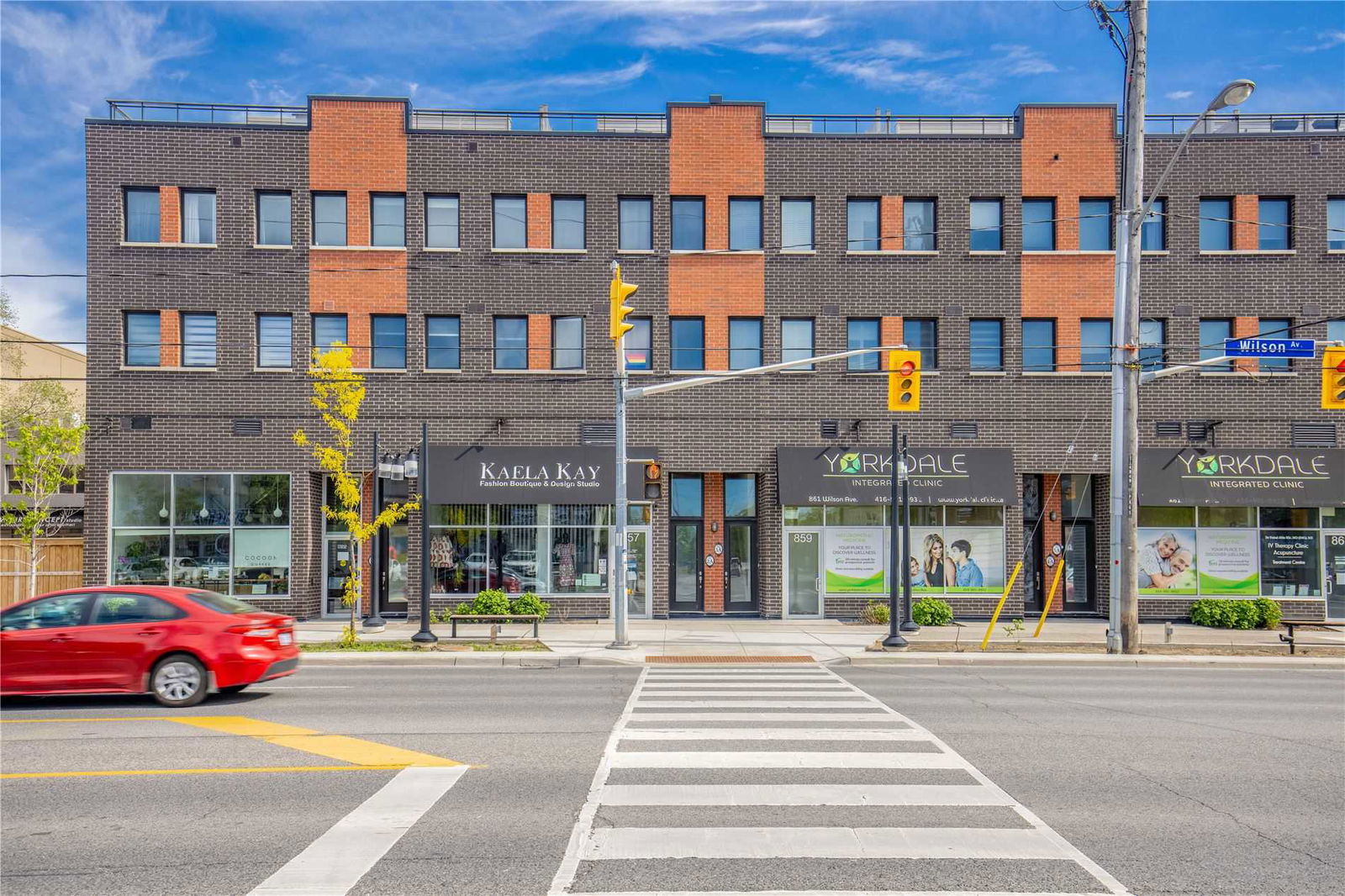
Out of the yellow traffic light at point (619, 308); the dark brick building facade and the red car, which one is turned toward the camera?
the dark brick building facade

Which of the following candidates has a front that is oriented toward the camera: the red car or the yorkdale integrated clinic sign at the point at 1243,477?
the yorkdale integrated clinic sign

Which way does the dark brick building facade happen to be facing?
toward the camera

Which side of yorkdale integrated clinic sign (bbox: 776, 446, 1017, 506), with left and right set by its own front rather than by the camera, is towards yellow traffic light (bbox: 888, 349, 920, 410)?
front

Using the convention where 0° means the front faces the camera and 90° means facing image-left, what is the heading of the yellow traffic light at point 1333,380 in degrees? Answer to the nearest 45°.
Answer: approximately 0°

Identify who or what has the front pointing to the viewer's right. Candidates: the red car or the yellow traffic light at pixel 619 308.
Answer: the yellow traffic light

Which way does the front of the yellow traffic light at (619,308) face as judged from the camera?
facing to the right of the viewer

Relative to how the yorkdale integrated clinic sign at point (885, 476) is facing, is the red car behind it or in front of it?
in front

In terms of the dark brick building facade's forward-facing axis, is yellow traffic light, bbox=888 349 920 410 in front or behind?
in front

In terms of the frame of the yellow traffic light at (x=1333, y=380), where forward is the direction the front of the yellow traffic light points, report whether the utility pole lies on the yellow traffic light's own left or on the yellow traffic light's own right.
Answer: on the yellow traffic light's own right
